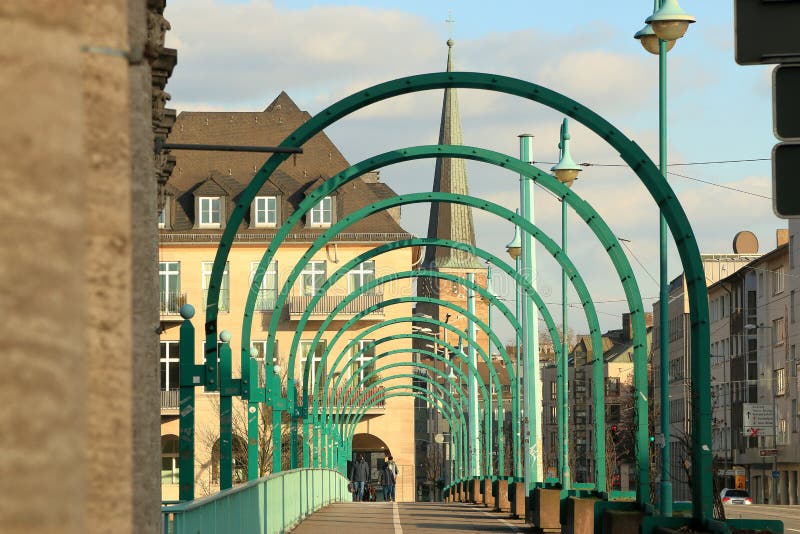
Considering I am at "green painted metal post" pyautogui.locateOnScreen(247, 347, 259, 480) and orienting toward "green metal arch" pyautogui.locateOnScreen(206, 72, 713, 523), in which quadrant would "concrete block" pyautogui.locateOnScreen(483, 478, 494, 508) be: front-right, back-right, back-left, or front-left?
back-left

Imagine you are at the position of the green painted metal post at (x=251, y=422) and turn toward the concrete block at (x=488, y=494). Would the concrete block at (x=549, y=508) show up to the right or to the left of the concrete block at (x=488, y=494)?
right

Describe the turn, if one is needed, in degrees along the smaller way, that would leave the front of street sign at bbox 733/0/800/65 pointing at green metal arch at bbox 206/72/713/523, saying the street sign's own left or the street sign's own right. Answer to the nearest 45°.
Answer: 0° — it already faces it

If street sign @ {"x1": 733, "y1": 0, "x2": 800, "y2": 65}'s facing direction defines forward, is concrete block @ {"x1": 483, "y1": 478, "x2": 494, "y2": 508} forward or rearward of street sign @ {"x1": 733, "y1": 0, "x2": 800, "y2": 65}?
forward

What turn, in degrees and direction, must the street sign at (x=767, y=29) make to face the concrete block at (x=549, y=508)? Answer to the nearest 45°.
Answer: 0° — it already faces it

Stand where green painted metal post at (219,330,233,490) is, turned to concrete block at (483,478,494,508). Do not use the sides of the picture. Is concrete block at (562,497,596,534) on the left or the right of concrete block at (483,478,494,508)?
right

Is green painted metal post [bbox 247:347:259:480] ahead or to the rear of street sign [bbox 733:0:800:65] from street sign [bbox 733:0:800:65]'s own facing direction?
ahead

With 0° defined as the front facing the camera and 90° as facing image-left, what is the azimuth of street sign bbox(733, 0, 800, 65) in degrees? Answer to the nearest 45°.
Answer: approximately 180°

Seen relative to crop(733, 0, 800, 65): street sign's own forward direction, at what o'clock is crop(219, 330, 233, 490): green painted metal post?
The green painted metal post is roughly at 11 o'clock from the street sign.

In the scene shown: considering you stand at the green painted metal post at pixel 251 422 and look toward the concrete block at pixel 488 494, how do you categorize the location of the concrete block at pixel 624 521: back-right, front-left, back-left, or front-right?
back-right

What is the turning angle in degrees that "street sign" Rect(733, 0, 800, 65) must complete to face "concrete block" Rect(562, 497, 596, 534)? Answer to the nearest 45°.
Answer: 0° — it already faces it
